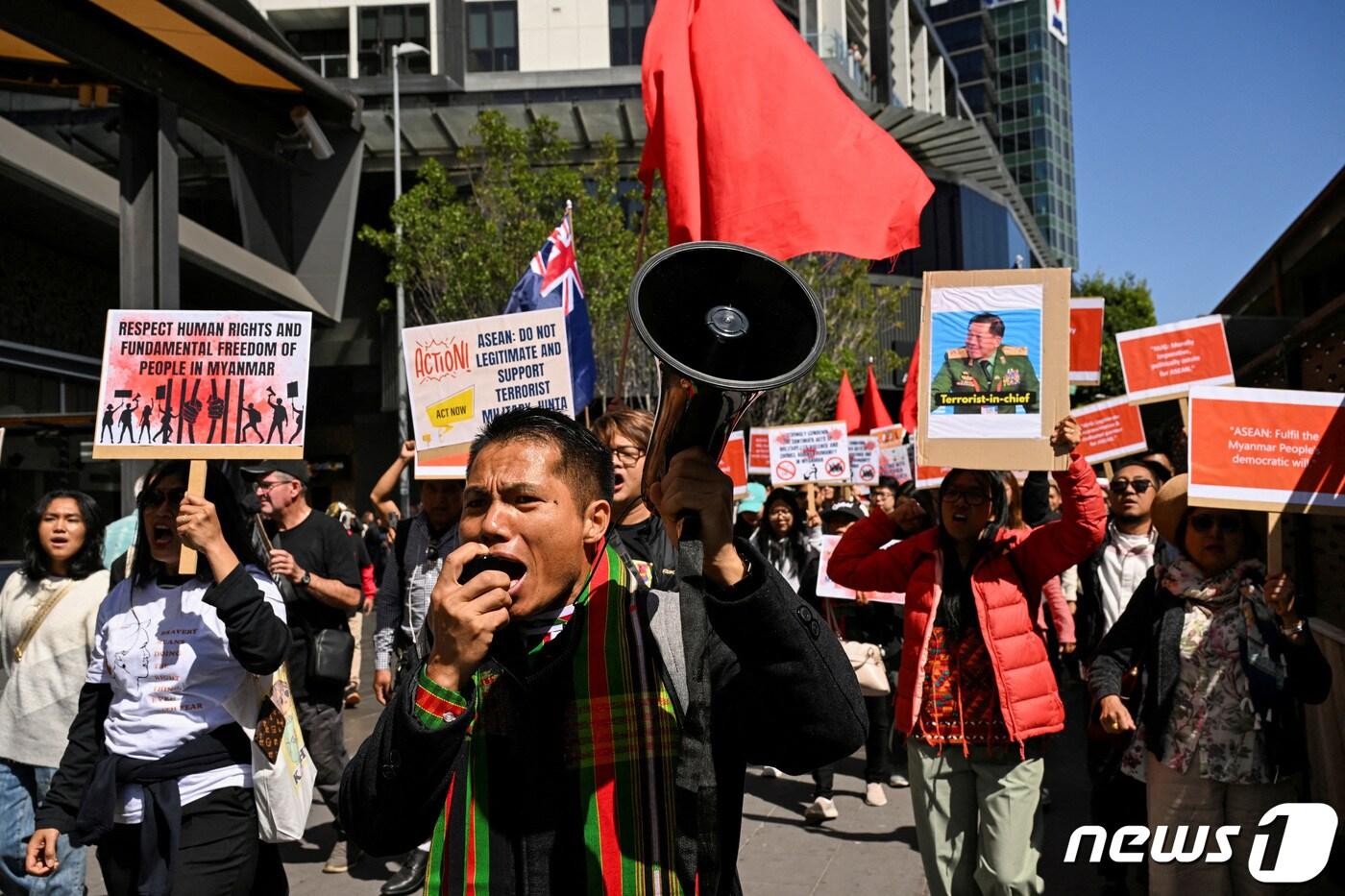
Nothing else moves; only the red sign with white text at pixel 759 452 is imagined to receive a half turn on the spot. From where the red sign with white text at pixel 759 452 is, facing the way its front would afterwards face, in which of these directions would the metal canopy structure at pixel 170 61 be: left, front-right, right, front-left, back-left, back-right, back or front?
back-left

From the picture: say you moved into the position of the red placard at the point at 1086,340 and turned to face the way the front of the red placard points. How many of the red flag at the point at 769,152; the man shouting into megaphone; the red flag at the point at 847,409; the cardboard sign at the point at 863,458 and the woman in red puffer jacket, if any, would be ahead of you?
3

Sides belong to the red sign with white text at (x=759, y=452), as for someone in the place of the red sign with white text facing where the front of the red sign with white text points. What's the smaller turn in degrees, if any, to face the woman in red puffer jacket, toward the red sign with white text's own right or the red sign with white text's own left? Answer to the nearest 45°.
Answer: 0° — it already faces them

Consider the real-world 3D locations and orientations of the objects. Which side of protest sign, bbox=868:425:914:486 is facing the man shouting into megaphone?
front

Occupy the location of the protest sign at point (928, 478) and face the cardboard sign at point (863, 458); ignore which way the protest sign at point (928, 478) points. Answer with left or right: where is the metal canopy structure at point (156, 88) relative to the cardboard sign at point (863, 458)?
left

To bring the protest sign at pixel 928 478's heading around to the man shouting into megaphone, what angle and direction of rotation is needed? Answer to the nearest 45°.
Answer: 0° — it already faces them
